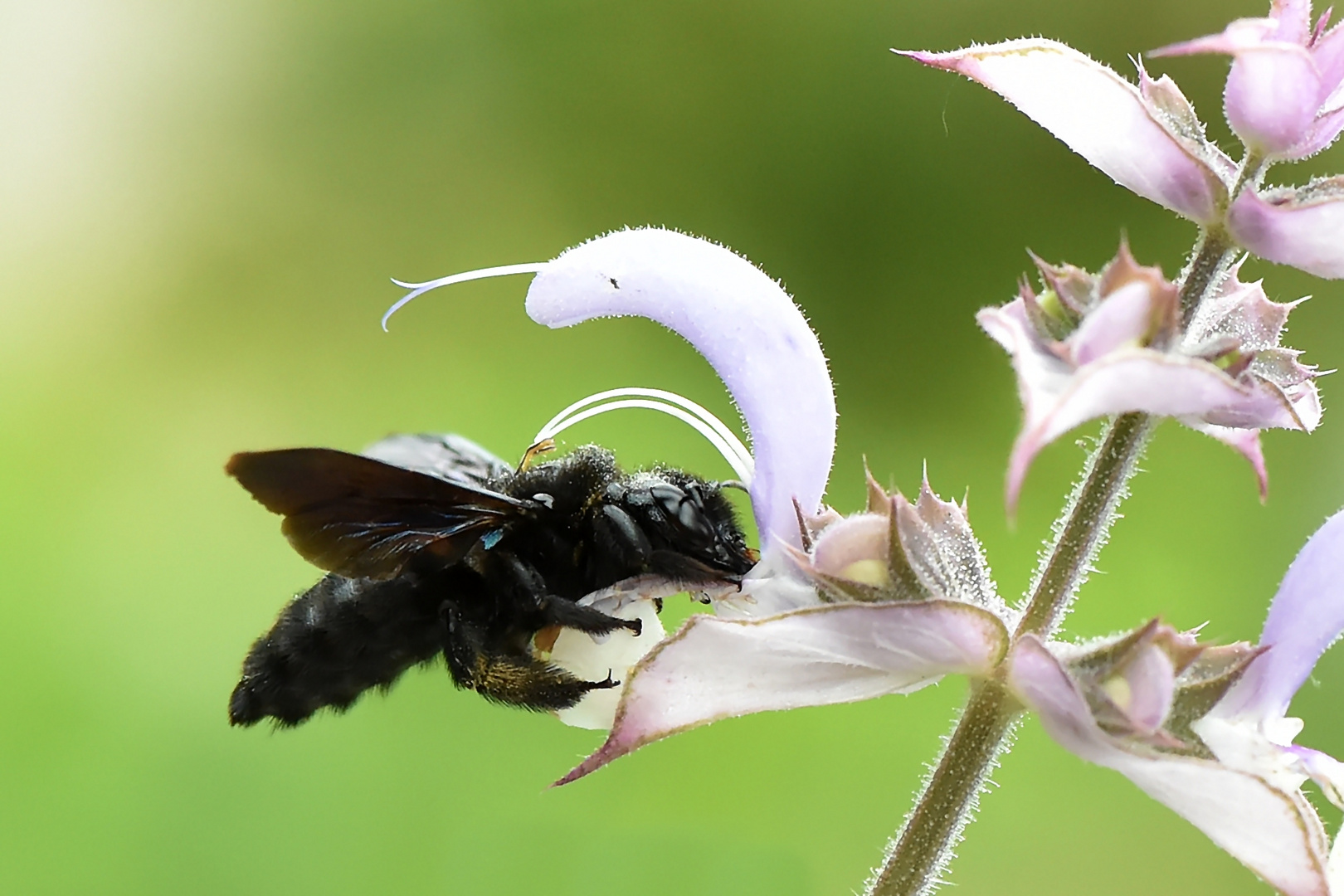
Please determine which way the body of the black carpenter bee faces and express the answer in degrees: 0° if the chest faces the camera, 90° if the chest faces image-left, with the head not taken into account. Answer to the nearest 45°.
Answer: approximately 270°
